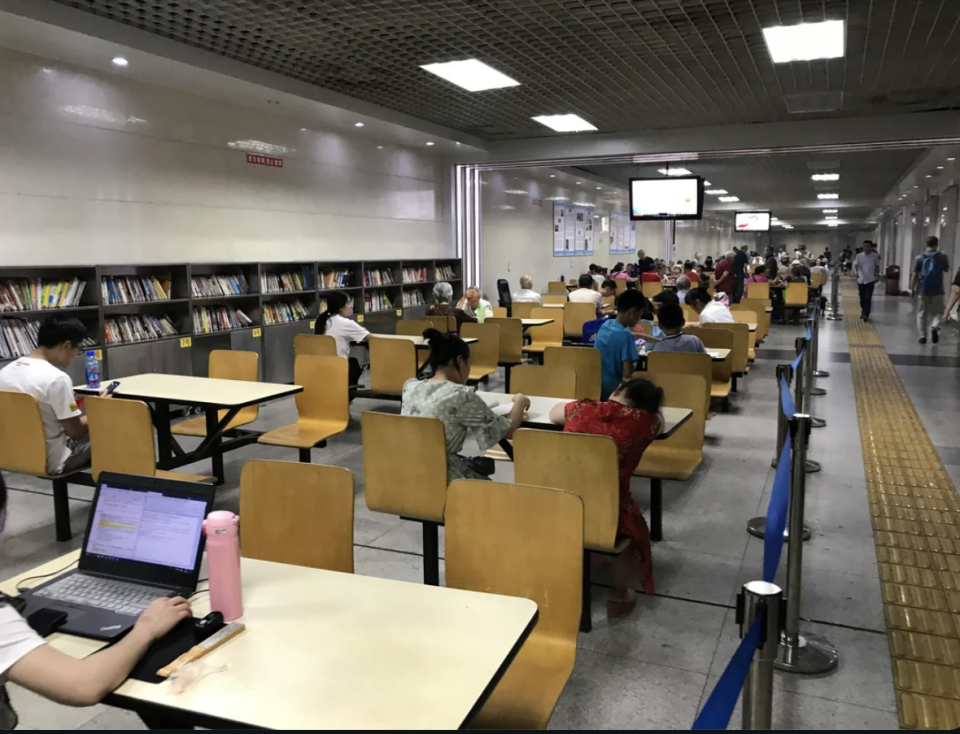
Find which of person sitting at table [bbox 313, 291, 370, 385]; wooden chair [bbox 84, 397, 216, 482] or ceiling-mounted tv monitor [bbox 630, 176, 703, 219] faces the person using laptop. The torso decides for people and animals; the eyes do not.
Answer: the ceiling-mounted tv monitor

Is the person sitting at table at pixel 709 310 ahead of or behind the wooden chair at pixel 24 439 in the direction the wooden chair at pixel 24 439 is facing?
ahead

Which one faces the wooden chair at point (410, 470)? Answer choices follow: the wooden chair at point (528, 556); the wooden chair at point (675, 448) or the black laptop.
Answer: the wooden chair at point (675, 448)

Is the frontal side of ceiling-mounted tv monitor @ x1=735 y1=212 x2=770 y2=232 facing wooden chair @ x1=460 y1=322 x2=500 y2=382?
yes

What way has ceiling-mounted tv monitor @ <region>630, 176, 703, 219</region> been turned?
toward the camera

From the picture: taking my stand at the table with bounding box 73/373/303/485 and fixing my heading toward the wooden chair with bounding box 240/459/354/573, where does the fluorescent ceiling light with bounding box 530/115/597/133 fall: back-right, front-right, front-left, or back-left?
back-left

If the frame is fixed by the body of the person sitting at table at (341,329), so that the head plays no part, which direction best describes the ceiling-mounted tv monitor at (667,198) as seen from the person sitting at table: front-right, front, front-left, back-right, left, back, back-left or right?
front-left

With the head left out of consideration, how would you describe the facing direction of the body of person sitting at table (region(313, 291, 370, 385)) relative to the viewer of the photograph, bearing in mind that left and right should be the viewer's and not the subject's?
facing to the right of the viewer

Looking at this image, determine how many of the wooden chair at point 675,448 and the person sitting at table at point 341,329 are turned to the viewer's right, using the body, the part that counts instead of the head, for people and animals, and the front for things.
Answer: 1

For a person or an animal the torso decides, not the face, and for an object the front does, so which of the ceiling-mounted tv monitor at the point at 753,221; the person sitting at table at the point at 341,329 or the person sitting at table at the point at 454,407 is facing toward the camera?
the ceiling-mounted tv monitor

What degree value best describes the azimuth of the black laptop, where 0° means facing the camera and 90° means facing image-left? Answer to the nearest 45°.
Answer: approximately 45°

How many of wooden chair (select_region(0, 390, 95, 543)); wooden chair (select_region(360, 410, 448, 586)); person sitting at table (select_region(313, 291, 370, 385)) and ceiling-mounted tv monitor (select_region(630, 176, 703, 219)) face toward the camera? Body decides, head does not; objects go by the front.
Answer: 1

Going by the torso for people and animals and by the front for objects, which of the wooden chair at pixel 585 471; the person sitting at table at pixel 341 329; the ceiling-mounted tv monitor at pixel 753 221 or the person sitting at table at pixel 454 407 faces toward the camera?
the ceiling-mounted tv monitor

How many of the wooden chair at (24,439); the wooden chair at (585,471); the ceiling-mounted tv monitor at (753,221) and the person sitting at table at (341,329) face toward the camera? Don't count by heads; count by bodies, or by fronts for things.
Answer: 1
